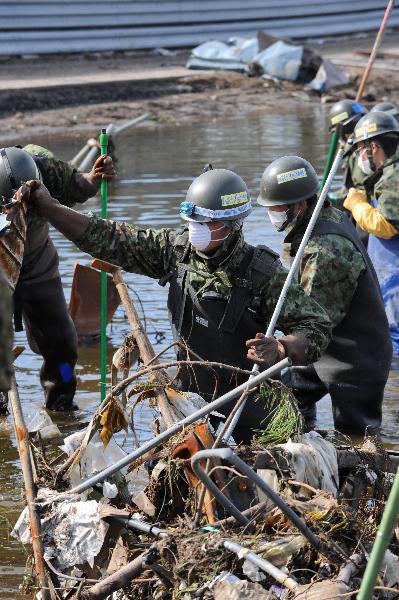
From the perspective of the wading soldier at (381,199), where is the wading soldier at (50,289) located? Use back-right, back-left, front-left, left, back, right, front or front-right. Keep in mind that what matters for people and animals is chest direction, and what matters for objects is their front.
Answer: front-left

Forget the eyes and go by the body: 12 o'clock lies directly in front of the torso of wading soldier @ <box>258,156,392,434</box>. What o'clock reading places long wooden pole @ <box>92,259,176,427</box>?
The long wooden pole is roughly at 10 o'clock from the wading soldier.

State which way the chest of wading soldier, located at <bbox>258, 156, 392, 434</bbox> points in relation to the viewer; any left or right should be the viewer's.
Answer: facing to the left of the viewer

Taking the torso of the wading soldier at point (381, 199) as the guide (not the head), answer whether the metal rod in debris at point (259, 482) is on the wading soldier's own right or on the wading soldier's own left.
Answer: on the wading soldier's own left

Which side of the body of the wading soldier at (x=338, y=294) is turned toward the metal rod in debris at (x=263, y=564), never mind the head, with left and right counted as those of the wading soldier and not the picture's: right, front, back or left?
left

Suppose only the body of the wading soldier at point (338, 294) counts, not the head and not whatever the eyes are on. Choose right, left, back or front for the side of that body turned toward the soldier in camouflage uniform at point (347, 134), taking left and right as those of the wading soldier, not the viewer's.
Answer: right

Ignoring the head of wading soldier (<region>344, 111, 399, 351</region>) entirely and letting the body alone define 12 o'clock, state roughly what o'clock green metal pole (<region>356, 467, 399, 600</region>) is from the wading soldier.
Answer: The green metal pole is roughly at 9 o'clock from the wading soldier.

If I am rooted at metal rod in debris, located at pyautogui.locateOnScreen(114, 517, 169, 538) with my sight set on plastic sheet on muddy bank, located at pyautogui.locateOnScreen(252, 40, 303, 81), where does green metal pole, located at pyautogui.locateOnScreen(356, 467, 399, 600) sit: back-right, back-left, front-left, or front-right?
back-right

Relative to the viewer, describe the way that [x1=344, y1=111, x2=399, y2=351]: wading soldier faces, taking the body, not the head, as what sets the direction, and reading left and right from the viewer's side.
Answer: facing to the left of the viewer

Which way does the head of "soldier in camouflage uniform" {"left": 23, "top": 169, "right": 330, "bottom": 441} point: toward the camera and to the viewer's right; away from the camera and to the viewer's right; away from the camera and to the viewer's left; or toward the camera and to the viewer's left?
toward the camera and to the viewer's left

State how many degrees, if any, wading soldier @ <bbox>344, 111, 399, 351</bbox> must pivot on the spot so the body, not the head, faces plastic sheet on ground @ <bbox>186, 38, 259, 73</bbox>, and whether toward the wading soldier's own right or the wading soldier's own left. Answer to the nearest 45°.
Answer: approximately 90° to the wading soldier's own right

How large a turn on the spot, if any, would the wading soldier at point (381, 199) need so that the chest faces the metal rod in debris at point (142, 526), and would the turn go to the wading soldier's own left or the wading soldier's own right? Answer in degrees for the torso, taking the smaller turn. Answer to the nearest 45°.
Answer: approximately 90° to the wading soldier's own left

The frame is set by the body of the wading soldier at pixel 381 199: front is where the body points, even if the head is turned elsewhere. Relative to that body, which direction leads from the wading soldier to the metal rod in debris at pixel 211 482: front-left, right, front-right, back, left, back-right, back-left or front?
left
